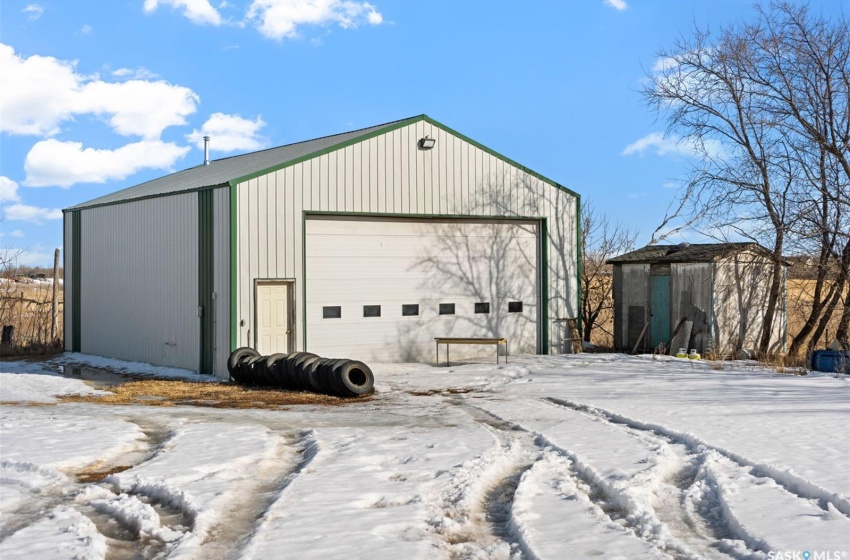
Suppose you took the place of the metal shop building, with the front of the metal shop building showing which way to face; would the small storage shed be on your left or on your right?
on your left

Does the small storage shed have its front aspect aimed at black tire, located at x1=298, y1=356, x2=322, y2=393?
yes

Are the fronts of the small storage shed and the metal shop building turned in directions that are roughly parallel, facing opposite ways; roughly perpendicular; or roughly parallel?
roughly perpendicular

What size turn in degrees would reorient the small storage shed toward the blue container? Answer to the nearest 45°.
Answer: approximately 90° to its left

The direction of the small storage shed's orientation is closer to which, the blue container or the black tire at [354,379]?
the black tire

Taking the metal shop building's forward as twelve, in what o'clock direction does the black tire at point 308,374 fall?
The black tire is roughly at 2 o'clock from the metal shop building.

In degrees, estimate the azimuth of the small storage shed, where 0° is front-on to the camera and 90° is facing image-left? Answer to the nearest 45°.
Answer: approximately 45°

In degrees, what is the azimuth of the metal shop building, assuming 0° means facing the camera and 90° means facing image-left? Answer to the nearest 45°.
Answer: approximately 315°
